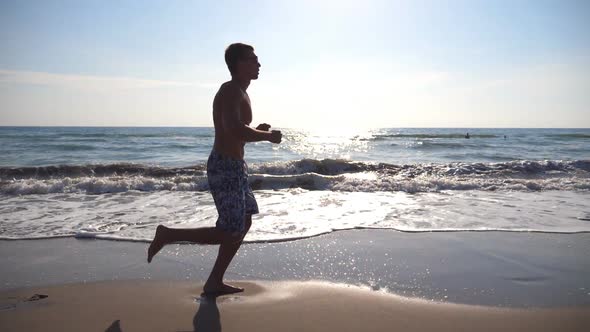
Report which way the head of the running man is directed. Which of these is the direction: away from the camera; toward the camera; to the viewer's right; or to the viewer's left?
to the viewer's right

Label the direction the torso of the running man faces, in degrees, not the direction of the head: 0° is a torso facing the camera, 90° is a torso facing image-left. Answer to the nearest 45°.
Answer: approximately 270°
